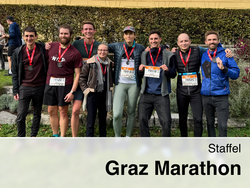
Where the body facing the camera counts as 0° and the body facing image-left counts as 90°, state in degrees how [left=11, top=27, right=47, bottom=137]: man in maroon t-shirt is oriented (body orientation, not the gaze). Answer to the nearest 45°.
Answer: approximately 0°

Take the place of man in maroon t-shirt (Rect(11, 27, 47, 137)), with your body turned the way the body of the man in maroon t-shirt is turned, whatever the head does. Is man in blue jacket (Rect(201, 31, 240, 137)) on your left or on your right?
on your left
